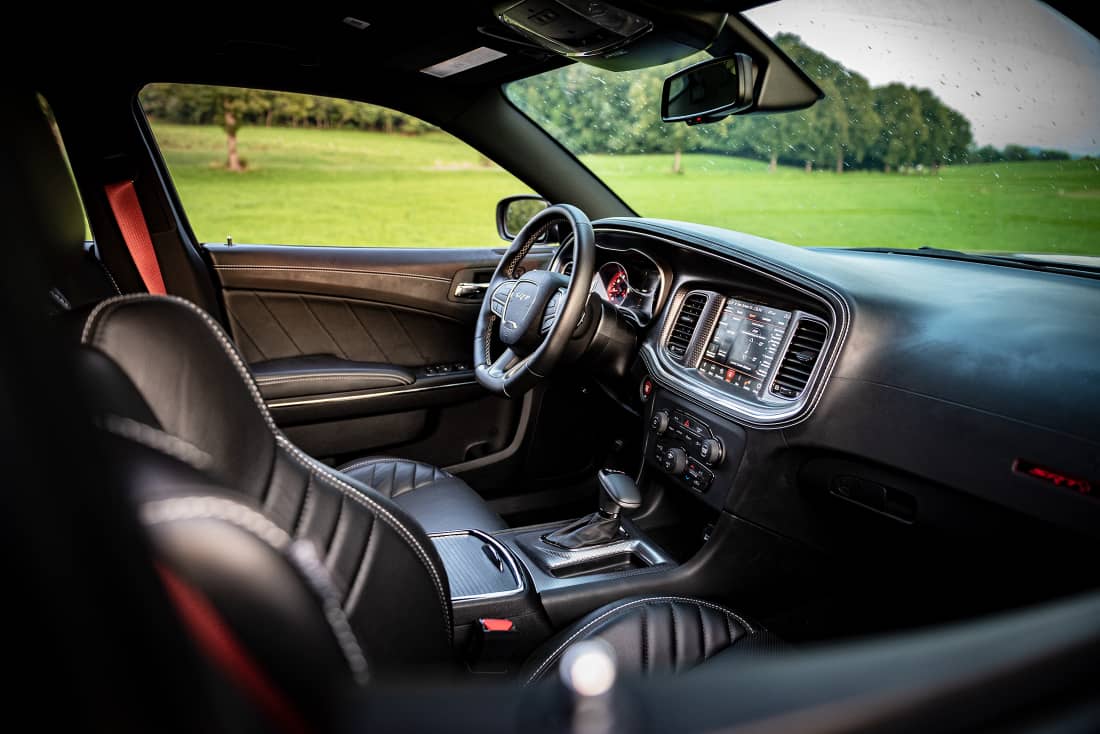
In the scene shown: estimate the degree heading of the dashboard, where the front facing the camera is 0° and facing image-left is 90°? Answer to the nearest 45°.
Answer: approximately 45°
